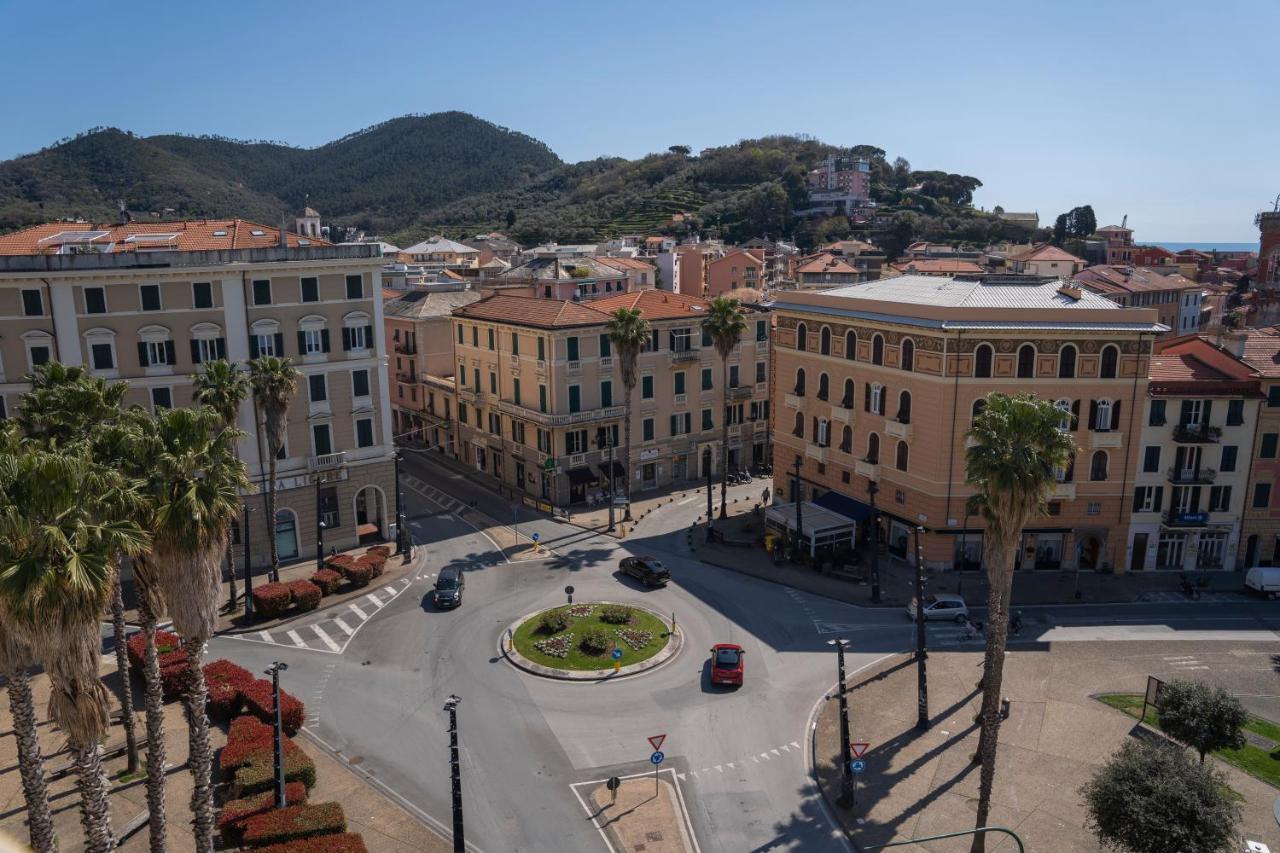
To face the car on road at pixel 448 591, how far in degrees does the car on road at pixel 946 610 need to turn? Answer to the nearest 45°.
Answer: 0° — it already faces it

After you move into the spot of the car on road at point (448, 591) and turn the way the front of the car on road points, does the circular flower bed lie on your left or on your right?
on your left

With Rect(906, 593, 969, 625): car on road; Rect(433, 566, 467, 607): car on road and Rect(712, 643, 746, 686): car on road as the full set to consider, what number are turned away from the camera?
1

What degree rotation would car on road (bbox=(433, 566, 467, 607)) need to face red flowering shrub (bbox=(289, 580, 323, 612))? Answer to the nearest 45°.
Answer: approximately 90° to its right

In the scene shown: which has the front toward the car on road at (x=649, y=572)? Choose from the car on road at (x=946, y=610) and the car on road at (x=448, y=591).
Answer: the car on road at (x=946, y=610)

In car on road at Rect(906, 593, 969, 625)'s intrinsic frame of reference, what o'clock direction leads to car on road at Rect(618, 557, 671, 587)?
car on road at Rect(618, 557, 671, 587) is roughly at 12 o'clock from car on road at Rect(906, 593, 969, 625).

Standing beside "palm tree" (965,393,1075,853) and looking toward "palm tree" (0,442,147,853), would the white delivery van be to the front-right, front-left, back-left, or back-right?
back-right

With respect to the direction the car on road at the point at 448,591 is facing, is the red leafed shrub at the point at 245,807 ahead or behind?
ahead

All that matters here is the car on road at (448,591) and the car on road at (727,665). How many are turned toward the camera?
1

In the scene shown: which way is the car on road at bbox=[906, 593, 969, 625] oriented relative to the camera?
to the viewer's left

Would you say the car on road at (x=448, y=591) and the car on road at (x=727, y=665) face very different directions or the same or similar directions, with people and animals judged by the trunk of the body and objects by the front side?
very different directions

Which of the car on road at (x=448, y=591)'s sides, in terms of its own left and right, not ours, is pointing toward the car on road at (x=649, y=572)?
left

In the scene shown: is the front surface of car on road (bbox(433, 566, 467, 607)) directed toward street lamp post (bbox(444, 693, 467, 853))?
yes

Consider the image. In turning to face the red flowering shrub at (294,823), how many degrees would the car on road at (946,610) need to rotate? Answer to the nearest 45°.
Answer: approximately 45° to its left

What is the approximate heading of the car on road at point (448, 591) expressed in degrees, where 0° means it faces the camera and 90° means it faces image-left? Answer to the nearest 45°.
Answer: approximately 0°

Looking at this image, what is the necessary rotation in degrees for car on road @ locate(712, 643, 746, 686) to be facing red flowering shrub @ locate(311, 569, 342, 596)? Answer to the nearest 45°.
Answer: approximately 90° to its left
